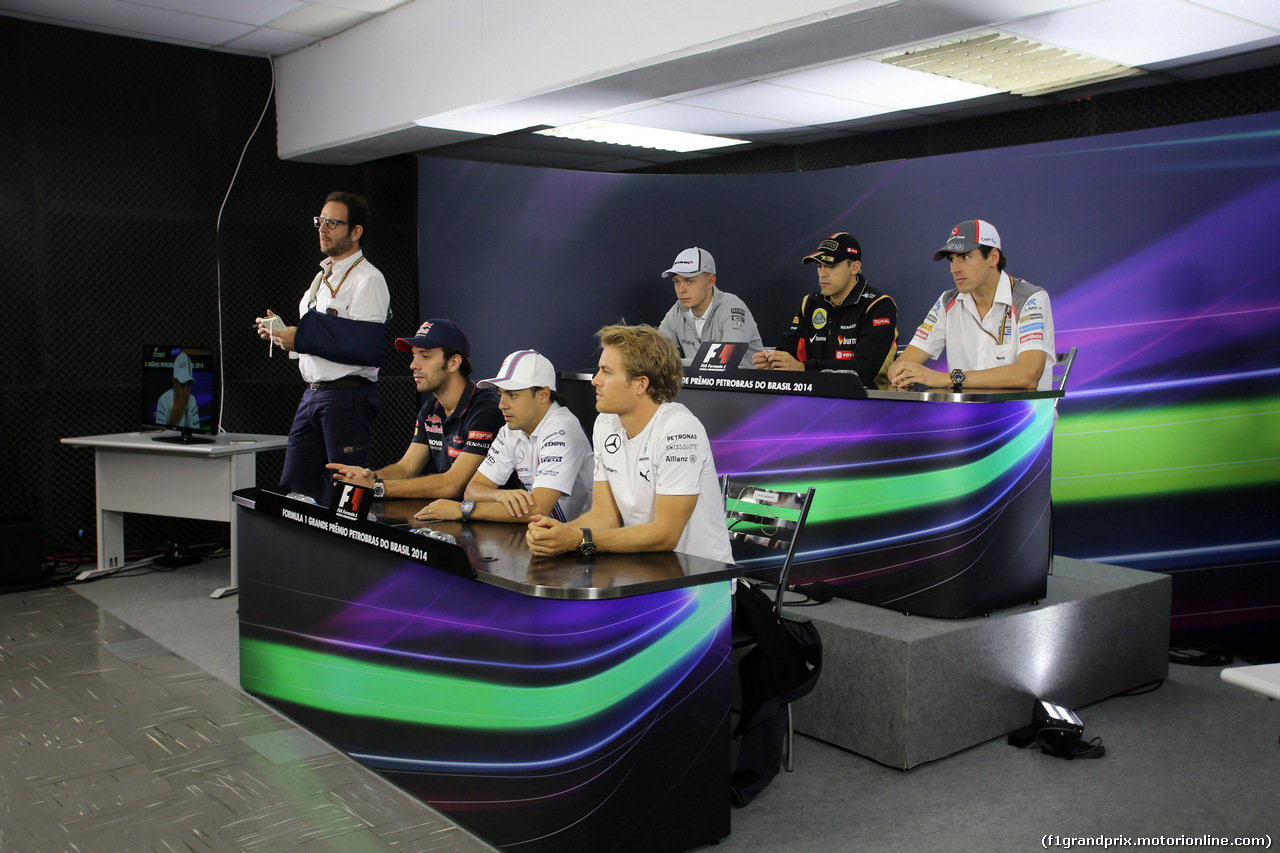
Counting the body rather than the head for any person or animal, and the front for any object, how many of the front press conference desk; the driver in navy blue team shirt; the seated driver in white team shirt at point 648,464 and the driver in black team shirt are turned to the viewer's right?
0

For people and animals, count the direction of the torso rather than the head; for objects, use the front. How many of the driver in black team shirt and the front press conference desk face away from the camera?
0

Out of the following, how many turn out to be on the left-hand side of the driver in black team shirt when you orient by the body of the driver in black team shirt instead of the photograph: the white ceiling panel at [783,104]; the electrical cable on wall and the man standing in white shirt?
0

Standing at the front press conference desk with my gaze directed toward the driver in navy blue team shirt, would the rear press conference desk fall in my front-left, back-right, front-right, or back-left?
front-right

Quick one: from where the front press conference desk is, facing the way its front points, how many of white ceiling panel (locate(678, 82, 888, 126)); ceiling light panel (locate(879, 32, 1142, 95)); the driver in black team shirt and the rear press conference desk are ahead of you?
0

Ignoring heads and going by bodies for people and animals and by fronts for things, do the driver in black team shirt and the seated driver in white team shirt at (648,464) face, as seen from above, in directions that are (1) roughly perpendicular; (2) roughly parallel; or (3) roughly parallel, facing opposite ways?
roughly parallel

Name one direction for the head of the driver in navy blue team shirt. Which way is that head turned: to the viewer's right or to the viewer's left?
to the viewer's left

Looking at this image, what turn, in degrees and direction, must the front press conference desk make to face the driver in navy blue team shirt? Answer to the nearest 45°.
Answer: approximately 135° to its right

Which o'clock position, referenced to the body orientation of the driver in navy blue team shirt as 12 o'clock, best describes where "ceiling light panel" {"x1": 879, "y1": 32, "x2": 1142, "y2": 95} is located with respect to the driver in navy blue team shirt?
The ceiling light panel is roughly at 7 o'clock from the driver in navy blue team shirt.

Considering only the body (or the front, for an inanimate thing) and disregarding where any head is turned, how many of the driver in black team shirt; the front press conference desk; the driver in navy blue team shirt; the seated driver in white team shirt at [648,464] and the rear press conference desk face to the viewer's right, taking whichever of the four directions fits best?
0

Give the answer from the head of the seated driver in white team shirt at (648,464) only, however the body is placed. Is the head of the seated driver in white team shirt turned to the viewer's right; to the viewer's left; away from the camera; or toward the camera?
to the viewer's left

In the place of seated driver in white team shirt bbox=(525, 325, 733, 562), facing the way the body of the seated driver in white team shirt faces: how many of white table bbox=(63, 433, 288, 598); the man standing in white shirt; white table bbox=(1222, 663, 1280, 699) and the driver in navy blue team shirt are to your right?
3

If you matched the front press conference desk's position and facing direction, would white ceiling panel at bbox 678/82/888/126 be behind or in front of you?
behind

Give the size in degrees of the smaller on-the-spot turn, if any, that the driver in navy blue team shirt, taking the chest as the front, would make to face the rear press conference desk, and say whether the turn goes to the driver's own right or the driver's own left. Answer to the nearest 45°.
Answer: approximately 135° to the driver's own left

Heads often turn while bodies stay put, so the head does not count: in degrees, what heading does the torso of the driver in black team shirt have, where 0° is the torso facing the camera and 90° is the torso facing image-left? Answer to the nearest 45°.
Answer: approximately 45°

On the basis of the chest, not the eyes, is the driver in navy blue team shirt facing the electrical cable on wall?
no

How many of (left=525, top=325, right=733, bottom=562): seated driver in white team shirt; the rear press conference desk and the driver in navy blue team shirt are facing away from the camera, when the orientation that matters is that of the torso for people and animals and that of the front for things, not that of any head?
0

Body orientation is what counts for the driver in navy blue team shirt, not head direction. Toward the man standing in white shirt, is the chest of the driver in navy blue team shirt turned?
no
